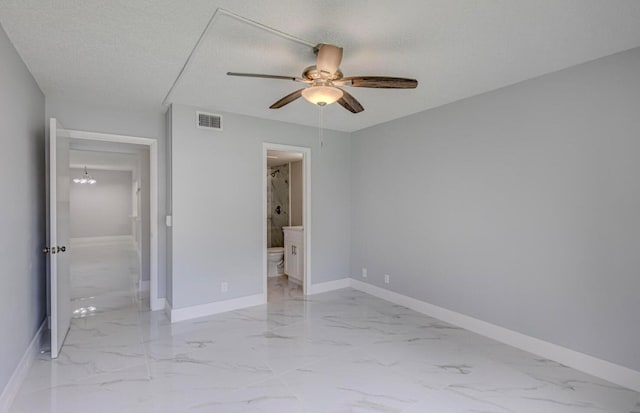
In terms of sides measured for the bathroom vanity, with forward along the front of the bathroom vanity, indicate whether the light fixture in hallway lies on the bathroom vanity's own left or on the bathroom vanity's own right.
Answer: on the bathroom vanity's own right

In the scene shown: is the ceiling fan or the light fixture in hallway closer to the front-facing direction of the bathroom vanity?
the ceiling fan

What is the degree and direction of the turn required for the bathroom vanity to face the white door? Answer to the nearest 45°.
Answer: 0° — it already faces it

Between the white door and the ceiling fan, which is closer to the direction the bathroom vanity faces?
the white door

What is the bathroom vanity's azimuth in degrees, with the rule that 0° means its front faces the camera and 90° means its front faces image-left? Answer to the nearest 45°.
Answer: approximately 45°

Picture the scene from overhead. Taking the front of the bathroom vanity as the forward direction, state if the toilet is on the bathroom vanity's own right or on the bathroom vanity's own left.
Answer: on the bathroom vanity's own right

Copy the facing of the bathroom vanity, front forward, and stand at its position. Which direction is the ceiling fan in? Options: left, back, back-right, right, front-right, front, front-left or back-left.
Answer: front-left
